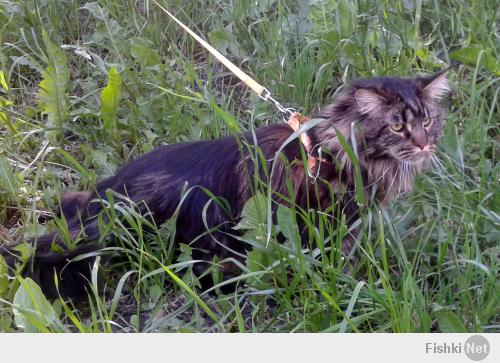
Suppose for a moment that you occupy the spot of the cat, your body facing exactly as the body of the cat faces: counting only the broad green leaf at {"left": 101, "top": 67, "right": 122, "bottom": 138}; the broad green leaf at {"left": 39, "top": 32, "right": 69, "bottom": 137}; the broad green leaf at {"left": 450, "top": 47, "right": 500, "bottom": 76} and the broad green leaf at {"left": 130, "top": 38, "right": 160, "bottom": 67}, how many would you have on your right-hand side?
0

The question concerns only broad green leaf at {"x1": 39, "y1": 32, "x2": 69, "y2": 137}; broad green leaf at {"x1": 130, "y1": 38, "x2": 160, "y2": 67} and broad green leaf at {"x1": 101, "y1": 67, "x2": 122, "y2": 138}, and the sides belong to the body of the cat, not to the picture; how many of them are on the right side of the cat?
0

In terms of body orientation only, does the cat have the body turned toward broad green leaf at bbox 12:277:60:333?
no

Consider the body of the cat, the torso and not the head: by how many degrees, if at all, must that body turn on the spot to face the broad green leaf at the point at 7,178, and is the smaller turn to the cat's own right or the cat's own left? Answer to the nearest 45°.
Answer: approximately 135° to the cat's own left

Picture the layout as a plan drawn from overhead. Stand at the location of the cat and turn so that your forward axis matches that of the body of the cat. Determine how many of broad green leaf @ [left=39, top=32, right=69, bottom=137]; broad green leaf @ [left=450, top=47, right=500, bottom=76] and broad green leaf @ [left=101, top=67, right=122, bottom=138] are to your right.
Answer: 0

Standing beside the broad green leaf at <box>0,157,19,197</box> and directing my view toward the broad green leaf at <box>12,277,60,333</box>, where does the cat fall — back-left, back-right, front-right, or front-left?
front-left

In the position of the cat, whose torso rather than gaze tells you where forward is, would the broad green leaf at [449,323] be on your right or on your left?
on your right

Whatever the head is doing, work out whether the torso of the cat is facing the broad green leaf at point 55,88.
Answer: no

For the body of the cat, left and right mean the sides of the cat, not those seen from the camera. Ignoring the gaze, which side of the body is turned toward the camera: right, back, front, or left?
right

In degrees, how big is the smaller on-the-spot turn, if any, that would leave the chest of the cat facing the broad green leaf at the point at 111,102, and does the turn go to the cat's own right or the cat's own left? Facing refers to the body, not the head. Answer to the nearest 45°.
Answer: approximately 135° to the cat's own left

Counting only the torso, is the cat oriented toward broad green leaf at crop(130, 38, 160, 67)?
no
